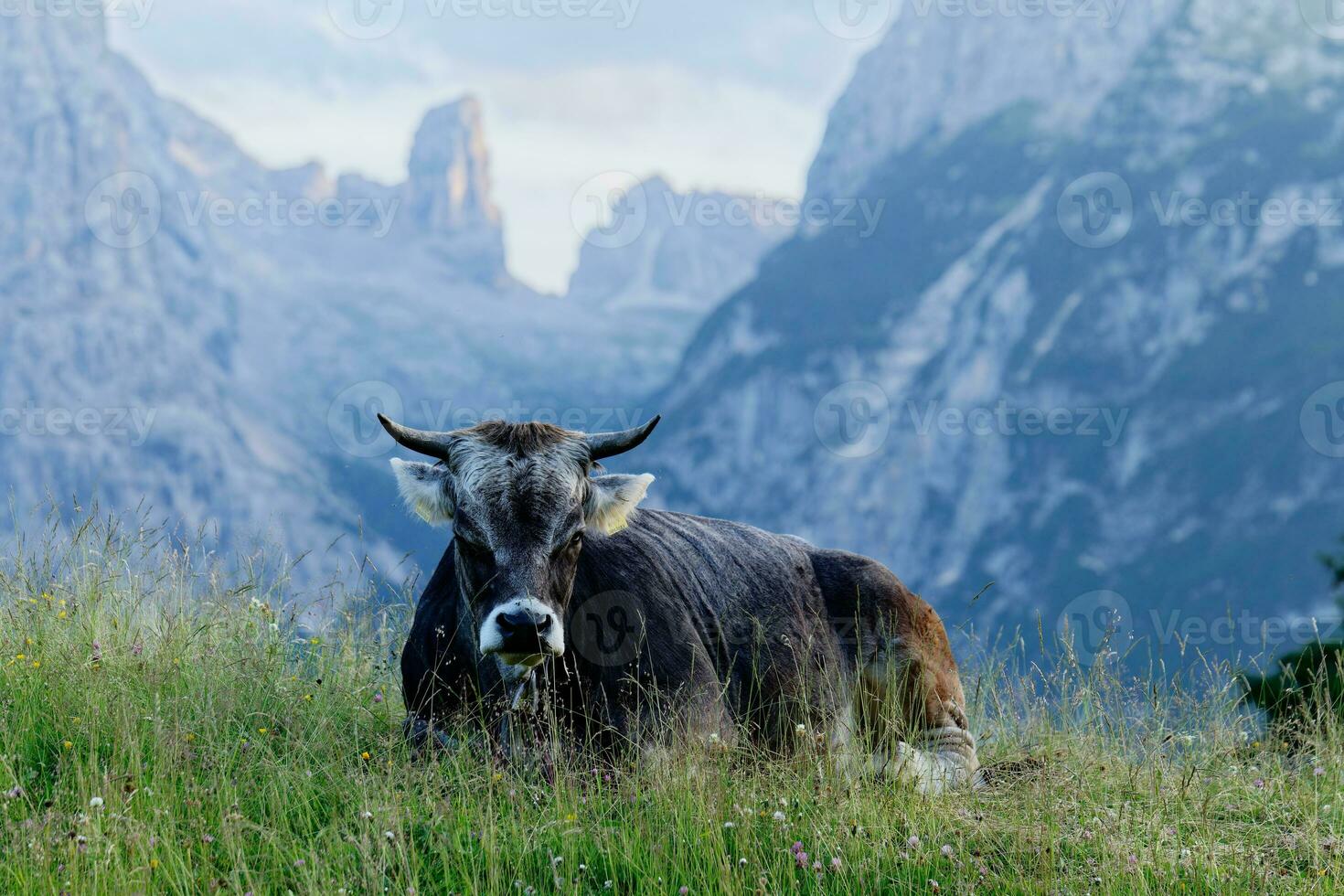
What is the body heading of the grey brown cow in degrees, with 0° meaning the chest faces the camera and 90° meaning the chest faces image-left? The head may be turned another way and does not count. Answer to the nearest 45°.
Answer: approximately 45°
